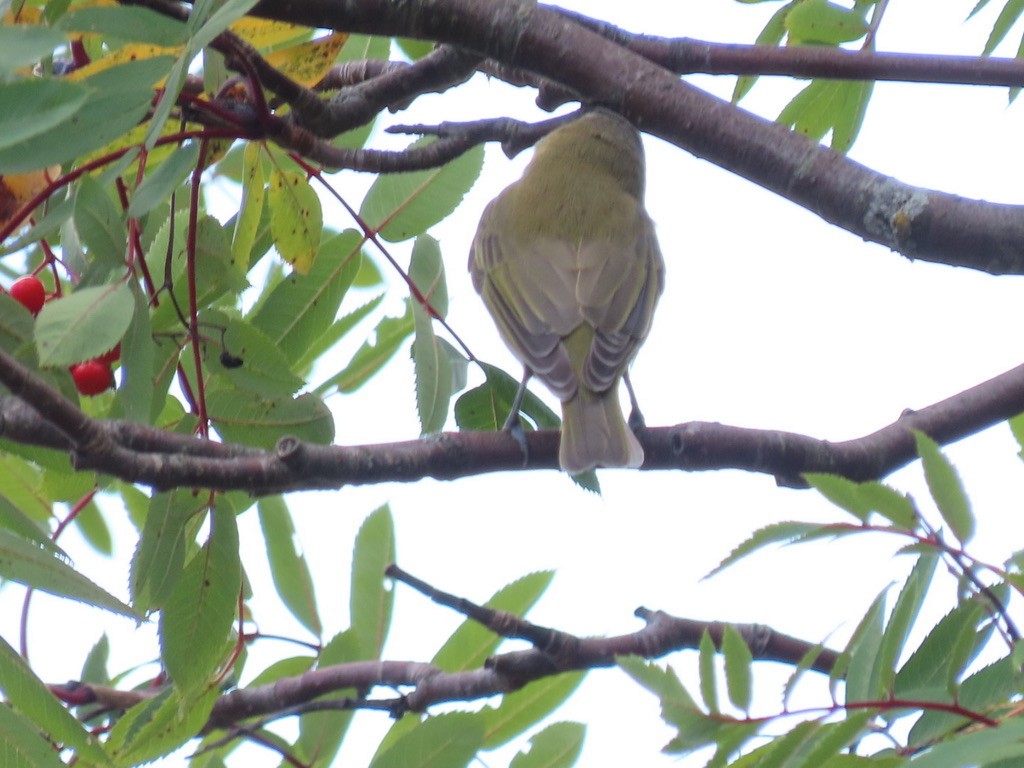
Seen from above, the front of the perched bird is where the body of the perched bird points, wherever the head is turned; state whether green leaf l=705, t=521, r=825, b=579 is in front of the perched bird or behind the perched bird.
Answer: behind

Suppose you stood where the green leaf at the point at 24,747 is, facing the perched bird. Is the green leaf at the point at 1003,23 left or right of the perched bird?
right

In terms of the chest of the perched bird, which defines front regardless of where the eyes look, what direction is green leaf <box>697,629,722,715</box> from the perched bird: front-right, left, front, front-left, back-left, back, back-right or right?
back

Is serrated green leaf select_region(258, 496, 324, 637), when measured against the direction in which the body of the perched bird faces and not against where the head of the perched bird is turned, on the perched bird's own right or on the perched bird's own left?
on the perched bird's own left

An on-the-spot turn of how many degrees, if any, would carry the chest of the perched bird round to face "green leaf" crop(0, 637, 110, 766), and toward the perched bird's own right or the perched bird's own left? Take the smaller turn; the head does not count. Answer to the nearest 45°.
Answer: approximately 135° to the perched bird's own left

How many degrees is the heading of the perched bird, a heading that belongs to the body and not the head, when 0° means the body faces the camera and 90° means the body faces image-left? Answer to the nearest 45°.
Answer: approximately 180°
